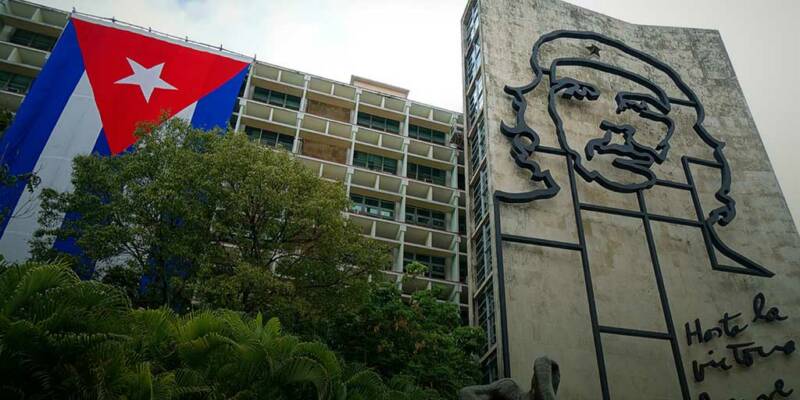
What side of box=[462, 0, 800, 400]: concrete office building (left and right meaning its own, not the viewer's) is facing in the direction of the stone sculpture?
front

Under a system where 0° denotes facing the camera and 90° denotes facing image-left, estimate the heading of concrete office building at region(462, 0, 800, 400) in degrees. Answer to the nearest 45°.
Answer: approximately 0°

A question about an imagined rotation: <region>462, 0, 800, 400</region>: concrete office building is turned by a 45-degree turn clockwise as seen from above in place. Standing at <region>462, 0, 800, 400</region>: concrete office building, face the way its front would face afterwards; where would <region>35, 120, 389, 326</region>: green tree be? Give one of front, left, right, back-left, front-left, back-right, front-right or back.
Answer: front

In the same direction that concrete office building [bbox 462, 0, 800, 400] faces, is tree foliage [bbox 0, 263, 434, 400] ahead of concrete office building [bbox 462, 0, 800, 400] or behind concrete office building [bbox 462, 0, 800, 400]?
ahead

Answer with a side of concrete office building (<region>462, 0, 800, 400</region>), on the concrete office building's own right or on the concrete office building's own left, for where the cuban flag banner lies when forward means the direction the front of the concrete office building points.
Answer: on the concrete office building's own right
